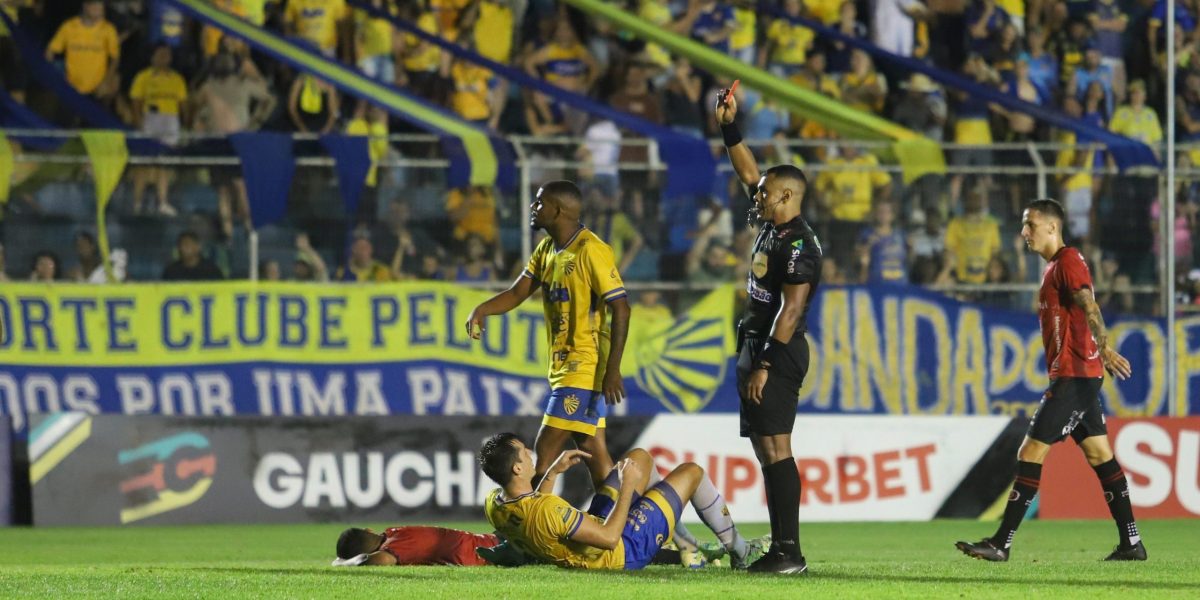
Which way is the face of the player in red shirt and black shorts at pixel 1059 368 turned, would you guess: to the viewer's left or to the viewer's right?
to the viewer's left

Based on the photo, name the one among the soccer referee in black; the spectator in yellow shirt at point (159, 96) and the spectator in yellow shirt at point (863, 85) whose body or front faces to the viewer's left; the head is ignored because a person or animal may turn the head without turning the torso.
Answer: the soccer referee in black

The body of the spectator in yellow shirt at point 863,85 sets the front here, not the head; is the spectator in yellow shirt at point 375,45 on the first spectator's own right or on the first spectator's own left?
on the first spectator's own right

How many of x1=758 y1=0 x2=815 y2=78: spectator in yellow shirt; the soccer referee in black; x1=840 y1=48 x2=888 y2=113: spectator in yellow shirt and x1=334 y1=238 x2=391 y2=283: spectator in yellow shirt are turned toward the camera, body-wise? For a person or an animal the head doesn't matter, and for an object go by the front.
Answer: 3

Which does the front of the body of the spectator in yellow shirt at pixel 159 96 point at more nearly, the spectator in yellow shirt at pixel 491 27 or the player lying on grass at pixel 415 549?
the player lying on grass

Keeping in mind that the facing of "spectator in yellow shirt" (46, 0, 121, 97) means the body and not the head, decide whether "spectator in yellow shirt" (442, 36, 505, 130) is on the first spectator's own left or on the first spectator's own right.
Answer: on the first spectator's own left

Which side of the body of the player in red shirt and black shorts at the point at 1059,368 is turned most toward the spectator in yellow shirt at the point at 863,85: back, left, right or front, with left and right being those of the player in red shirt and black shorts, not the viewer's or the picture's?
right

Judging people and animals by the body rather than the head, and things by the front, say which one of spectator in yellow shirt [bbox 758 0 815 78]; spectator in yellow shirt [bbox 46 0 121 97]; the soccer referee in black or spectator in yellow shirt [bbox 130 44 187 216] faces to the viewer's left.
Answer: the soccer referee in black

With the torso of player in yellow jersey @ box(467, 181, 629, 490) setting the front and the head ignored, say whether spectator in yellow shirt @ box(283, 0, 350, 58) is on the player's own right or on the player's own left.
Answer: on the player's own right

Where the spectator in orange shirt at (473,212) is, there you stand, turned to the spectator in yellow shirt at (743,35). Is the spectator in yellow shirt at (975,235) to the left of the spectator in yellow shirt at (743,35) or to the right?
right
